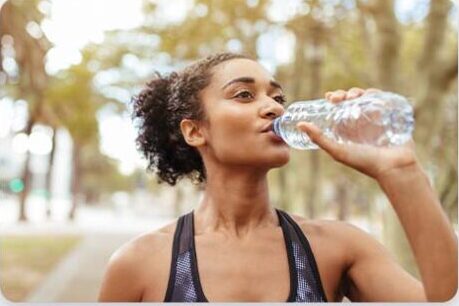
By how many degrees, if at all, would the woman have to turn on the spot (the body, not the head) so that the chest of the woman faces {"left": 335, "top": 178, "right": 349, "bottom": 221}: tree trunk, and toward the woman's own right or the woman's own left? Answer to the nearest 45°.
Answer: approximately 180°

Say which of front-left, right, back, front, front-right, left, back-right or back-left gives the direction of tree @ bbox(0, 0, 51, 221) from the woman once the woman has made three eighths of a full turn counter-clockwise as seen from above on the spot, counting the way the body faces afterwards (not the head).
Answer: left

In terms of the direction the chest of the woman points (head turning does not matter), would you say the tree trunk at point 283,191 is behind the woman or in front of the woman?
behind

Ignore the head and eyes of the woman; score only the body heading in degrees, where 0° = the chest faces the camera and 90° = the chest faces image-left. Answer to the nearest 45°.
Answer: approximately 0°

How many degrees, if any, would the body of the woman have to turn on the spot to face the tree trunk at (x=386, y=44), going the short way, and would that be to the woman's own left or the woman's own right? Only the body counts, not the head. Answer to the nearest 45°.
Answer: approximately 180°

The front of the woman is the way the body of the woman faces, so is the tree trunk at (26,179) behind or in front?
behind

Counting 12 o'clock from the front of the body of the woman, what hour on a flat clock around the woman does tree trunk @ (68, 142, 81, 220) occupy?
The tree trunk is roughly at 5 o'clock from the woman.

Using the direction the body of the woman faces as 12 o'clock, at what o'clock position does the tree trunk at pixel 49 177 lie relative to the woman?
The tree trunk is roughly at 5 o'clock from the woman.

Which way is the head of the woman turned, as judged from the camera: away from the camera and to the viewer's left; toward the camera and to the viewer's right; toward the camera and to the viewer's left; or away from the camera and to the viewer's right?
toward the camera and to the viewer's right

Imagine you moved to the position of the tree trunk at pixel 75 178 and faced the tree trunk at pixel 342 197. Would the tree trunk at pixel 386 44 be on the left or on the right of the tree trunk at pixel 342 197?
right
